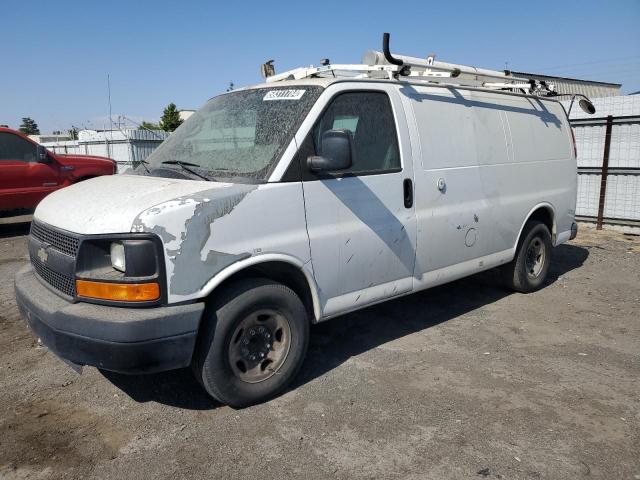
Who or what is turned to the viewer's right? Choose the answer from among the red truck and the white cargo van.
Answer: the red truck

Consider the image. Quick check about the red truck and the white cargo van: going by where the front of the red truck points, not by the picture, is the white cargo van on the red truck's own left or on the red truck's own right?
on the red truck's own right

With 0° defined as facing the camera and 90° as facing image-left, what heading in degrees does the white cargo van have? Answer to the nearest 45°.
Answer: approximately 45°

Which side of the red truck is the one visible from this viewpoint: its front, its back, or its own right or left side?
right

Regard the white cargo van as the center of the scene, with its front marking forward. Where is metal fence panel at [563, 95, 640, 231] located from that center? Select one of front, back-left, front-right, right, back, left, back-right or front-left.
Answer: back

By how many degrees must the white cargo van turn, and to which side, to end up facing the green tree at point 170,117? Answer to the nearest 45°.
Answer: approximately 135° to its right

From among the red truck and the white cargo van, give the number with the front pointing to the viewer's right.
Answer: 1

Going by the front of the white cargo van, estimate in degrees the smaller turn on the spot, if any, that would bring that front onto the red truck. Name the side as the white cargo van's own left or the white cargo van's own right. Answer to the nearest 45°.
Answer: approximately 90° to the white cargo van's own right

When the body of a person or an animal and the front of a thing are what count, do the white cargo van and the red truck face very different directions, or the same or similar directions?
very different directions

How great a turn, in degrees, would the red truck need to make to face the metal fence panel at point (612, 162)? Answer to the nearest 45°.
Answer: approximately 45° to its right
